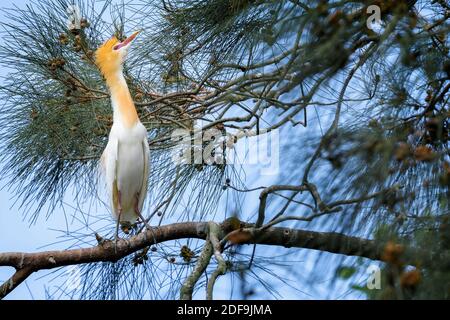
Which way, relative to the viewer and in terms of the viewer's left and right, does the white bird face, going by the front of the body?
facing the viewer and to the right of the viewer
